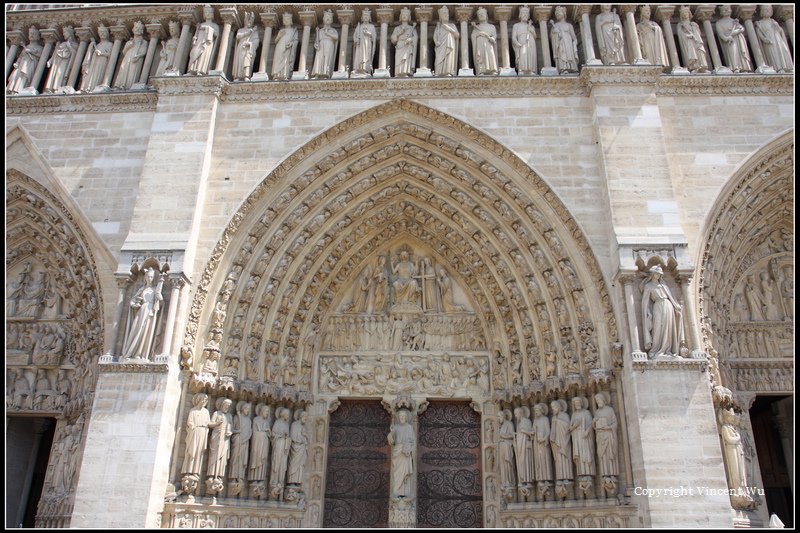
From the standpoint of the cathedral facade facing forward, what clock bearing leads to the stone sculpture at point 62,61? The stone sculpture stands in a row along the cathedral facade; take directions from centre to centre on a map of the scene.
The stone sculpture is roughly at 3 o'clock from the cathedral facade.

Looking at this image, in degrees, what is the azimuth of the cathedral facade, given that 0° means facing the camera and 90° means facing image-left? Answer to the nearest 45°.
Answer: approximately 0°
